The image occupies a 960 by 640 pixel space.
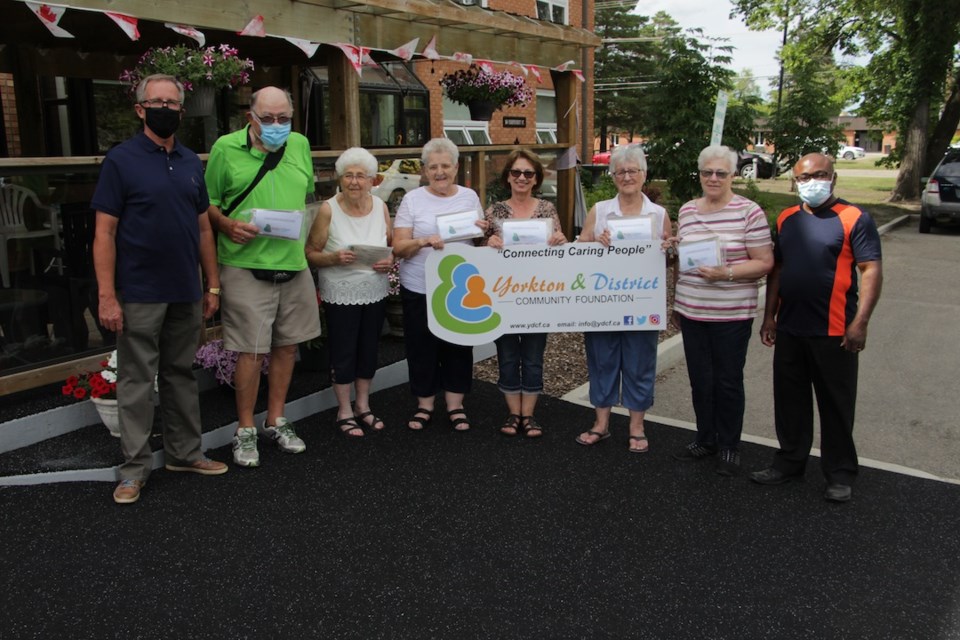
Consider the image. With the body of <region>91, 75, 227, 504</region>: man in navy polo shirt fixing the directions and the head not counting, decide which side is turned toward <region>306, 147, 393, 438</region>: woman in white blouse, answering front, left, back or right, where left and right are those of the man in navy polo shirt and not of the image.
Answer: left

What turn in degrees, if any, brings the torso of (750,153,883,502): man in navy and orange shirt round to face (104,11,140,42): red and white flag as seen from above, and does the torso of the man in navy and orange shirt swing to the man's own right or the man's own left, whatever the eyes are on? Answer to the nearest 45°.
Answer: approximately 45° to the man's own right

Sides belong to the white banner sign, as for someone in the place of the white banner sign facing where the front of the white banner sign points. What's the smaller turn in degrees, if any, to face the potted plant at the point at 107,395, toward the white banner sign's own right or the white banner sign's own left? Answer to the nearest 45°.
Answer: approximately 90° to the white banner sign's own right

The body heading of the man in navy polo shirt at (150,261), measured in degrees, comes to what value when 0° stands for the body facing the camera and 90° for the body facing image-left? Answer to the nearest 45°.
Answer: approximately 315°

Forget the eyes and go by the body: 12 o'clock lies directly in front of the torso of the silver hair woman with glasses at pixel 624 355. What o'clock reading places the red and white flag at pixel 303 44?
The red and white flag is roughly at 4 o'clock from the silver hair woman with glasses.

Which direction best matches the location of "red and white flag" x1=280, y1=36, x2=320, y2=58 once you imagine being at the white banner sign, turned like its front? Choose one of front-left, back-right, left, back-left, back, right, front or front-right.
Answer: back-right

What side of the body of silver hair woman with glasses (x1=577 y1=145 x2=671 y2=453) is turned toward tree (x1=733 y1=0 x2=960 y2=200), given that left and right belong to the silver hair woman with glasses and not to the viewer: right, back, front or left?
back

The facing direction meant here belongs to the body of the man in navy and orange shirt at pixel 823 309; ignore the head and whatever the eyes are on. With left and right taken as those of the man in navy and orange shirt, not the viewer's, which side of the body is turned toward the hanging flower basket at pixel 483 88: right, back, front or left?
right
